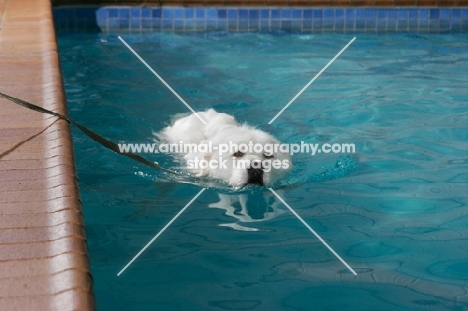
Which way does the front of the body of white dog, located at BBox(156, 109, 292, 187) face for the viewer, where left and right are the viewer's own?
facing the viewer and to the right of the viewer
